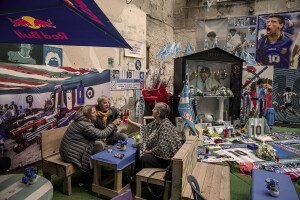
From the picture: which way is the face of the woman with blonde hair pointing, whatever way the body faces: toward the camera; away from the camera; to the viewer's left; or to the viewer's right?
to the viewer's right

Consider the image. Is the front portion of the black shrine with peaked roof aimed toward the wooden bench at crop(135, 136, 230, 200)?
yes

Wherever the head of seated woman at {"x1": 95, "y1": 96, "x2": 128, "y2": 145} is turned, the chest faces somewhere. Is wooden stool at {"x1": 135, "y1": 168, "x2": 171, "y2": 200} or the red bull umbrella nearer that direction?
the wooden stool

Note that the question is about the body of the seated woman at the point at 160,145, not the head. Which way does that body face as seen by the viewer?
to the viewer's left

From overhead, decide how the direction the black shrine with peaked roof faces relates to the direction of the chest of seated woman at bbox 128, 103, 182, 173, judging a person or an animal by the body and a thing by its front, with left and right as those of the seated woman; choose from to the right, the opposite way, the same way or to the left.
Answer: to the left

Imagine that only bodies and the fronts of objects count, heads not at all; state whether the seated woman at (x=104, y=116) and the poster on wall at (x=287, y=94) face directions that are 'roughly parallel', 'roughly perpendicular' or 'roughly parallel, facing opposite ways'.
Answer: roughly perpendicular

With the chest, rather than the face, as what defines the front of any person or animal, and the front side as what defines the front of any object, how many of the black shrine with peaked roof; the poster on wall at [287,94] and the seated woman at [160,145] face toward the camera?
2

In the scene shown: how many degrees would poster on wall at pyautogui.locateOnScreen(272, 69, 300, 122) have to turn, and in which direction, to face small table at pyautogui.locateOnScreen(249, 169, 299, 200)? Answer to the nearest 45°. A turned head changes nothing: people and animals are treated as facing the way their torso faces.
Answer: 0° — it already faces it

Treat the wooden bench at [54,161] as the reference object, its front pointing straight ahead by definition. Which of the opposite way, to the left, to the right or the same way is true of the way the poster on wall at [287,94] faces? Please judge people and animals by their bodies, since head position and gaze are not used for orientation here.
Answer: to the right

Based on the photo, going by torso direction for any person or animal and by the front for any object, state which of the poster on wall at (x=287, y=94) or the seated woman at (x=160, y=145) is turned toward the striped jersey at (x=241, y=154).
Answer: the poster on wall

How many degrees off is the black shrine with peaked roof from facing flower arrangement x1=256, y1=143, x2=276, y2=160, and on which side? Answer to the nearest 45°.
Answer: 0° — it already faces it
